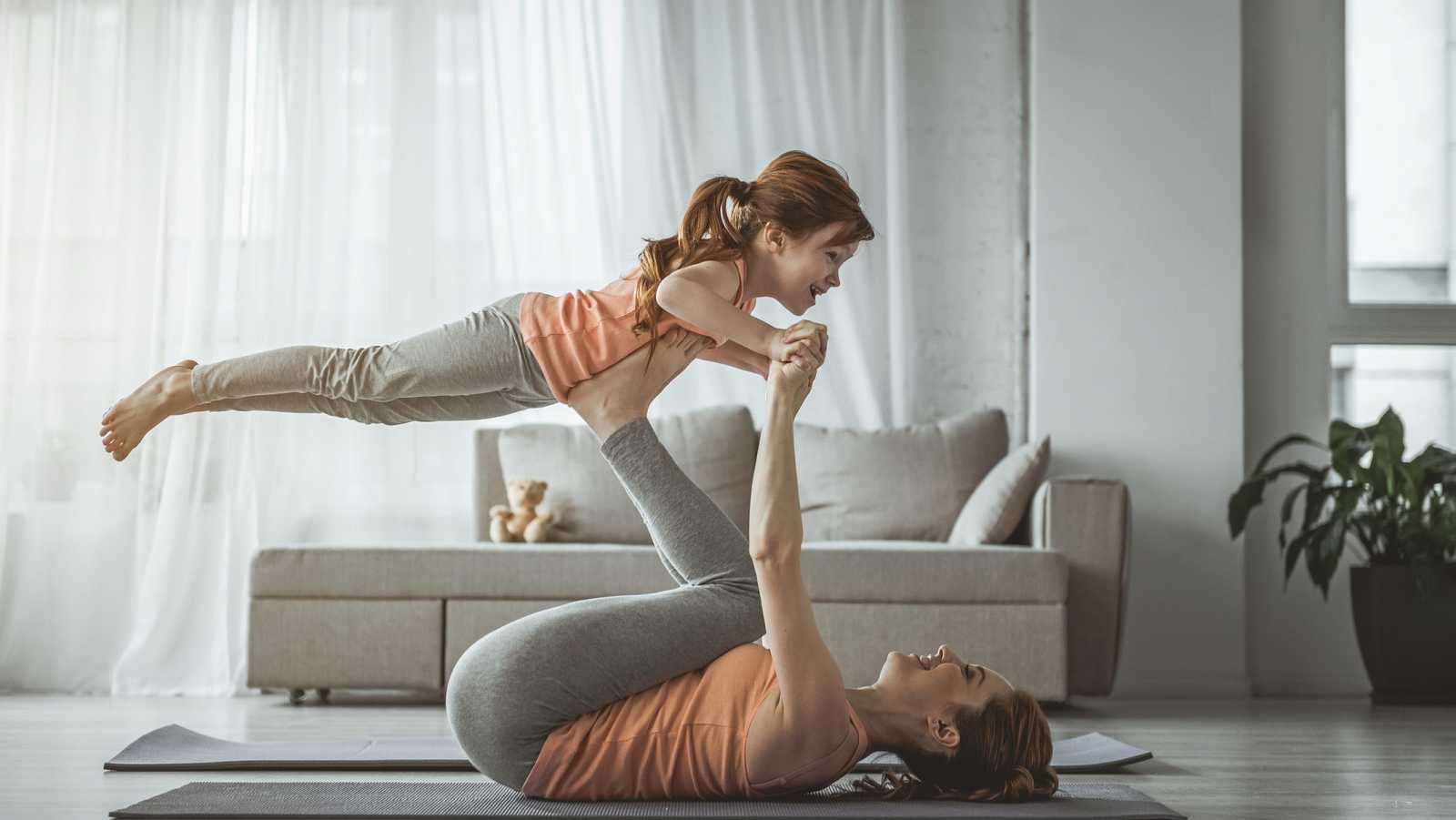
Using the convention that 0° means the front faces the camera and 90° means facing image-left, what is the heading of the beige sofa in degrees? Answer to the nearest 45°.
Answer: approximately 0°

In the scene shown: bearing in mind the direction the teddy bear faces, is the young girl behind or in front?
in front

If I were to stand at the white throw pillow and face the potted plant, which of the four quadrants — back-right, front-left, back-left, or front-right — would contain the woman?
back-right

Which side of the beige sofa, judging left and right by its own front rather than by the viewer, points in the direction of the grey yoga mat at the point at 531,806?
front

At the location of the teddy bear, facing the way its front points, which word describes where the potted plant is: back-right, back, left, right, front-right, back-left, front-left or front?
left

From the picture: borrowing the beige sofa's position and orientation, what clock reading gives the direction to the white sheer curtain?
The white sheer curtain is roughly at 4 o'clock from the beige sofa.

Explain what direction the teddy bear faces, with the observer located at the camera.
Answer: facing the viewer

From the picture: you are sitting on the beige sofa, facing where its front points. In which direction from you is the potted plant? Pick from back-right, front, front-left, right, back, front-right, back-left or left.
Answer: left

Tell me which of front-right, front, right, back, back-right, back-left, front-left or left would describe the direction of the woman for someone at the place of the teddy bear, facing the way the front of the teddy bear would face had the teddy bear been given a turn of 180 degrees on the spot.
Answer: back

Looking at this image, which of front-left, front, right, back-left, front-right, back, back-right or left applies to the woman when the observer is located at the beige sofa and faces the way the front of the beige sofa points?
front

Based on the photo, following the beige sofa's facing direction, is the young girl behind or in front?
in front

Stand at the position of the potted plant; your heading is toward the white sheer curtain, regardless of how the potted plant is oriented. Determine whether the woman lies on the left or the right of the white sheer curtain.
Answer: left
